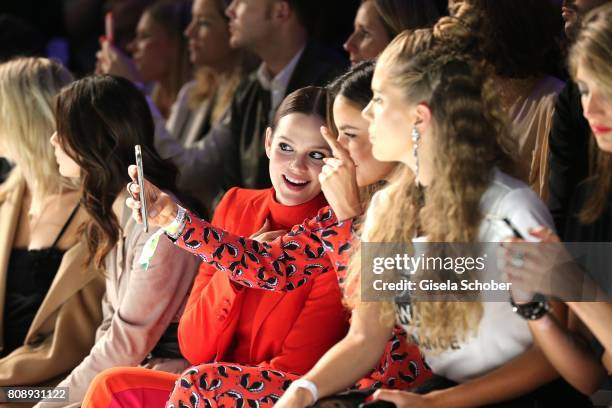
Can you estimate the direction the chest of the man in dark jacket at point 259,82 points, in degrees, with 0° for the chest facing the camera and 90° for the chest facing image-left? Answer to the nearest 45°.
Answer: approximately 45°

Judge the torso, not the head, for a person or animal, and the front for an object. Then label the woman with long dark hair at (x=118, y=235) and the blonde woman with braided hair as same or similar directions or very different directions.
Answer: same or similar directions

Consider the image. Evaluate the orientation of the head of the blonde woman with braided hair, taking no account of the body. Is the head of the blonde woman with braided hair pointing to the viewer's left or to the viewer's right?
to the viewer's left

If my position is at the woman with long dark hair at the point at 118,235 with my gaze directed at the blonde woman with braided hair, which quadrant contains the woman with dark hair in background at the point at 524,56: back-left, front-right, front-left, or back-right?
front-left

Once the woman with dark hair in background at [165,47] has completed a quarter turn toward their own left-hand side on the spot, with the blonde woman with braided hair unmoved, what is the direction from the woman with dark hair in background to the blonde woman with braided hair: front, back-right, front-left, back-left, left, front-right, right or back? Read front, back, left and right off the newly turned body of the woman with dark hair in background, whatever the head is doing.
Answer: front

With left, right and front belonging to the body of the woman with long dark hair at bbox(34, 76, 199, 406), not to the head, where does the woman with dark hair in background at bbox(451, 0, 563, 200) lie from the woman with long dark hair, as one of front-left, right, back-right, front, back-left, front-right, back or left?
back

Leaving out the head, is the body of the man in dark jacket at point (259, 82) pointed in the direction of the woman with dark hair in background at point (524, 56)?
no

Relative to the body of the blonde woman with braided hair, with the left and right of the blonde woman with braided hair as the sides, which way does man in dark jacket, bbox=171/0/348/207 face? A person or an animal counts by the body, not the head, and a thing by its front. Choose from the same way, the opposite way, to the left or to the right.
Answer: the same way

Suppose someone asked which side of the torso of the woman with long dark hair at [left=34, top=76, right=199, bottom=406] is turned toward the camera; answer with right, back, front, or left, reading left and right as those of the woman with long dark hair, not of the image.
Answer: left

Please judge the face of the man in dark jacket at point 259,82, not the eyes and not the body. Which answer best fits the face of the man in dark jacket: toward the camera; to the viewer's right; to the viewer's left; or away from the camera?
to the viewer's left
